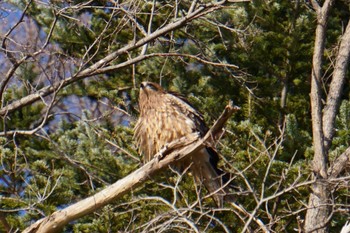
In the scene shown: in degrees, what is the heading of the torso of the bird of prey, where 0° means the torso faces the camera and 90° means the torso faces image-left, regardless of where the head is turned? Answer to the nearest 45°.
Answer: approximately 45°
